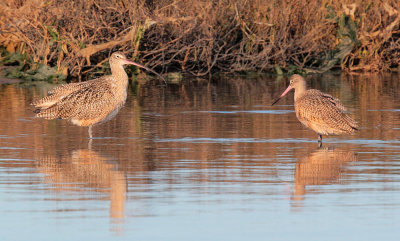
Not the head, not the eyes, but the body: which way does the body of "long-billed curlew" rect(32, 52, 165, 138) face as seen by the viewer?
to the viewer's right

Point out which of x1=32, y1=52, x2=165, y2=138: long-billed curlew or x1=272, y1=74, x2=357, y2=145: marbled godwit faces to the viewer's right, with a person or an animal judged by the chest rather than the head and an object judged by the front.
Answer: x1=32, y1=52, x2=165, y2=138: long-billed curlew

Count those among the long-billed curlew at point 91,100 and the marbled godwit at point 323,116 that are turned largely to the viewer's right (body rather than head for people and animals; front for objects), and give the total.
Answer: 1
